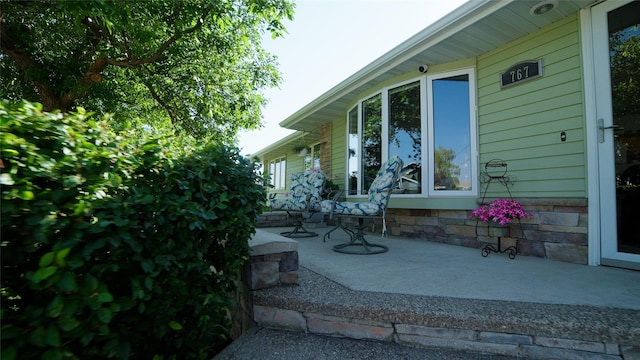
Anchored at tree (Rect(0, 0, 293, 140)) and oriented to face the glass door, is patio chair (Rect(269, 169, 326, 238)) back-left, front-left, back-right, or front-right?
front-left

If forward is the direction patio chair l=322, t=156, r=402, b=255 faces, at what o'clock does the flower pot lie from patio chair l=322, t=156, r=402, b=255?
The flower pot is roughly at 6 o'clock from the patio chair.

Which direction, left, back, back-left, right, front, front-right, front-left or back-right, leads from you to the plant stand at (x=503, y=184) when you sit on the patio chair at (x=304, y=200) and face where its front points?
left

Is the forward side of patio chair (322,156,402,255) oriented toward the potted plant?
no

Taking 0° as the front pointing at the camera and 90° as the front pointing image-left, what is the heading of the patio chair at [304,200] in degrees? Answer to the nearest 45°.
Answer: approximately 45°

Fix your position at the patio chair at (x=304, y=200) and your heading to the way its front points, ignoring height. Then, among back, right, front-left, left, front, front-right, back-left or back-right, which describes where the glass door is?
left

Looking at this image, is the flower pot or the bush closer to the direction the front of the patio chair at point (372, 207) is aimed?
the bush

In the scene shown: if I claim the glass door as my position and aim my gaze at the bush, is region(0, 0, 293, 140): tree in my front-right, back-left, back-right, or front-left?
front-right

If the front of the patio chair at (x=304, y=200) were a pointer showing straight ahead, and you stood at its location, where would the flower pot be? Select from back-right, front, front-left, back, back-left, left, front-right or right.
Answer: left

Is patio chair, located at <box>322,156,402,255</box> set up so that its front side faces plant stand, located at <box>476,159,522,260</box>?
no

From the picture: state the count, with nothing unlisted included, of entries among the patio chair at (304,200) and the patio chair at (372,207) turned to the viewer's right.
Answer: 0

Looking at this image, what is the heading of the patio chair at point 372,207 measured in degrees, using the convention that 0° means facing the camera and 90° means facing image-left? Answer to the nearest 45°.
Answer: approximately 90°

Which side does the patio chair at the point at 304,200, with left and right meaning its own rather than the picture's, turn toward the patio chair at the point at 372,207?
left

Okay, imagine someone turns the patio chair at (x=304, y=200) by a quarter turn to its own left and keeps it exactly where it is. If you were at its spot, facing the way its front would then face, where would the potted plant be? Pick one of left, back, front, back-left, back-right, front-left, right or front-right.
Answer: front

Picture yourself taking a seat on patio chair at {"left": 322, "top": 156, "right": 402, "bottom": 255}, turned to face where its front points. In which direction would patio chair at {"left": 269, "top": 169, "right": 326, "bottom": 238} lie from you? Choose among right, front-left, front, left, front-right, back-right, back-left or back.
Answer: front-right
